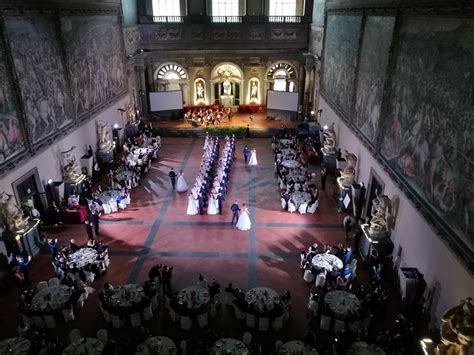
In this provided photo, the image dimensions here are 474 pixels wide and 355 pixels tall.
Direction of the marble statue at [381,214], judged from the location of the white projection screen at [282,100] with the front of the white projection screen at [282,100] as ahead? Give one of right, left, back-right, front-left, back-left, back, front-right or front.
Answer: front

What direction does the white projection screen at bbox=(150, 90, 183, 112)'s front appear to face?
toward the camera

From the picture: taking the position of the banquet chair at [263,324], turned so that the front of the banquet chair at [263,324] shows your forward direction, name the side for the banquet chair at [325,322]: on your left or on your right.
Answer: on your right

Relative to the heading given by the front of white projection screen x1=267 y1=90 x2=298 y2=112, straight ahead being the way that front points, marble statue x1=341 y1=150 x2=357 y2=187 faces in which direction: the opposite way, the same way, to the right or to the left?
to the right

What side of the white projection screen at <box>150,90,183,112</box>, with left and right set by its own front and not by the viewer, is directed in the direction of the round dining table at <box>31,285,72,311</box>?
front

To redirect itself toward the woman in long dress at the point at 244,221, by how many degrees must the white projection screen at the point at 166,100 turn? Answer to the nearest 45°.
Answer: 0° — it already faces them

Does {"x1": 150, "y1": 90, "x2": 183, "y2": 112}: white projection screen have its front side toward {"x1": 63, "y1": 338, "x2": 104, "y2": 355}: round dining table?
yes

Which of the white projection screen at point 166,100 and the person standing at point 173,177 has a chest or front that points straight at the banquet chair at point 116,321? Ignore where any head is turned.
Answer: the white projection screen

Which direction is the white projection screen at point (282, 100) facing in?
toward the camera

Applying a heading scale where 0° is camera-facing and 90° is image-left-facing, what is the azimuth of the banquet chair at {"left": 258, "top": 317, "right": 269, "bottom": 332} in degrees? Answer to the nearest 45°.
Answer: approximately 180°

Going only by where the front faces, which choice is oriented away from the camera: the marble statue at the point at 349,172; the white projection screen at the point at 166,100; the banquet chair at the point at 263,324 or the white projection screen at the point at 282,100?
the banquet chair

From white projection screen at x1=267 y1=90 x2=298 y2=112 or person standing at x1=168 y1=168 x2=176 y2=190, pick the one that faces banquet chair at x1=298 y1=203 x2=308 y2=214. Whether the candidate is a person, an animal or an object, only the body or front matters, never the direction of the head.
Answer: the white projection screen

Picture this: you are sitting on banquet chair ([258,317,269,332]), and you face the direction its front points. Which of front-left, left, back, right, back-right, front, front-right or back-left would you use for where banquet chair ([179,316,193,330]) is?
left

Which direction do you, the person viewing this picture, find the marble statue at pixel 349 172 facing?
facing to the left of the viewer

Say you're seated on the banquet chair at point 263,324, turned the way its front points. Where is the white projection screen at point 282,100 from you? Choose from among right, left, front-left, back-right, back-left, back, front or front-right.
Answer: front

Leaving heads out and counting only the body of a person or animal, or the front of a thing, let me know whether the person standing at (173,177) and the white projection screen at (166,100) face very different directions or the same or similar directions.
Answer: very different directions

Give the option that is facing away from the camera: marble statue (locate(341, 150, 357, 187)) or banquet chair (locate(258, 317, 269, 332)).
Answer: the banquet chair
